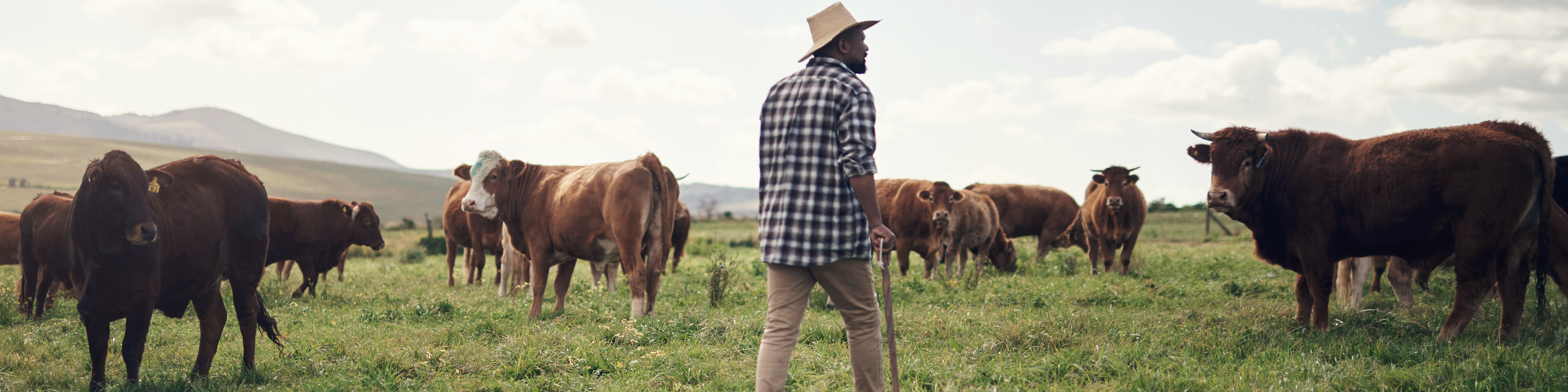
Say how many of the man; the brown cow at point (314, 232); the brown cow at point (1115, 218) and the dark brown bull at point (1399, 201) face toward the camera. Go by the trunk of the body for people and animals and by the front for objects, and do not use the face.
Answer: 1

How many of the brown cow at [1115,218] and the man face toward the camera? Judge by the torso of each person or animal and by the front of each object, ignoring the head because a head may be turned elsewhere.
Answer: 1

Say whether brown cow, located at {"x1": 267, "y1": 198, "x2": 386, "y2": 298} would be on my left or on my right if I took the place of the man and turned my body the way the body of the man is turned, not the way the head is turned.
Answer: on my left

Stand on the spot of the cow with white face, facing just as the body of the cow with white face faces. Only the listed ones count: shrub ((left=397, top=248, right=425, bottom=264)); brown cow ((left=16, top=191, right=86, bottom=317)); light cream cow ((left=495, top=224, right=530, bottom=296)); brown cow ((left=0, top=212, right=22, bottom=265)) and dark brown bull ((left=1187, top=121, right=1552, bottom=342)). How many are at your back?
1

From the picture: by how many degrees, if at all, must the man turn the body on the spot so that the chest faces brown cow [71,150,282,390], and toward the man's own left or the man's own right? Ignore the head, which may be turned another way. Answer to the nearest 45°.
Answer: approximately 135° to the man's own left

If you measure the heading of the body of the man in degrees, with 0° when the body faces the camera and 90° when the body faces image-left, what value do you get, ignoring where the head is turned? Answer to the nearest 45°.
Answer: approximately 225°

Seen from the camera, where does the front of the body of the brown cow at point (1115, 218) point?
toward the camera

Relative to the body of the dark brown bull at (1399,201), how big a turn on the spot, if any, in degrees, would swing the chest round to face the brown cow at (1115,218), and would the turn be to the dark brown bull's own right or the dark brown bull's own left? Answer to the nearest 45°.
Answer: approximately 45° to the dark brown bull's own right

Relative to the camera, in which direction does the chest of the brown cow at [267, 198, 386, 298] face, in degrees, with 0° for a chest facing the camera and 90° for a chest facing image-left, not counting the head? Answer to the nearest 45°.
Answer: approximately 270°

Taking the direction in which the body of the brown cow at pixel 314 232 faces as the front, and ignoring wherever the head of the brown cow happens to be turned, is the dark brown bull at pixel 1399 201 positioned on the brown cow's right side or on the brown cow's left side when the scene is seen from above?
on the brown cow's right side

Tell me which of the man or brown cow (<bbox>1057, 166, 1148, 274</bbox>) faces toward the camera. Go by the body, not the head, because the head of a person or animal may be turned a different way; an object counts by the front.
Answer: the brown cow

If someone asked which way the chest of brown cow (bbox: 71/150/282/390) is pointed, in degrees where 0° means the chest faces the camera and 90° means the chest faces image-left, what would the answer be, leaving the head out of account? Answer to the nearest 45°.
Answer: approximately 45°

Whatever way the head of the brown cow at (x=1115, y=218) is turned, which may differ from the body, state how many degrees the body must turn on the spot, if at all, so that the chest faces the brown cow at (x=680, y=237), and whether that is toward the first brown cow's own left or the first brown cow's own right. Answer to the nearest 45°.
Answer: approximately 90° to the first brown cow's own right

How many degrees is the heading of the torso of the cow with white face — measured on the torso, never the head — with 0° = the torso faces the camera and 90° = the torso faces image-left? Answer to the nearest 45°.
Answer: approximately 135°
